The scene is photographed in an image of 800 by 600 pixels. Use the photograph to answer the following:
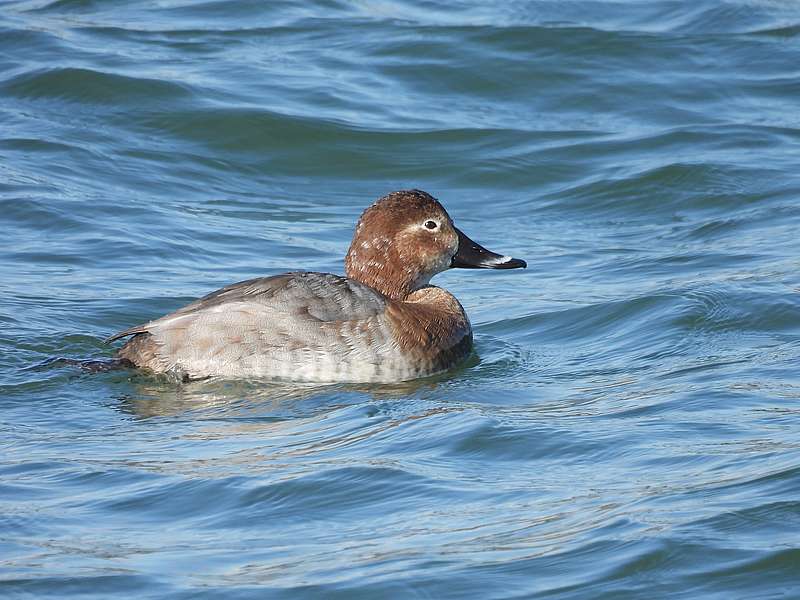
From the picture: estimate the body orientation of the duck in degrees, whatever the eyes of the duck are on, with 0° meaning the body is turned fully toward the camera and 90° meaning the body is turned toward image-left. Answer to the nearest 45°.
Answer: approximately 270°
